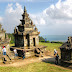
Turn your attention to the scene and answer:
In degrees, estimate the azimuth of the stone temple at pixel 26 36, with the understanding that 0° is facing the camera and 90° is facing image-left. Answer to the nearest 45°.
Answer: approximately 315°
